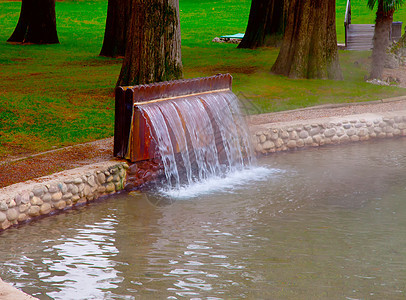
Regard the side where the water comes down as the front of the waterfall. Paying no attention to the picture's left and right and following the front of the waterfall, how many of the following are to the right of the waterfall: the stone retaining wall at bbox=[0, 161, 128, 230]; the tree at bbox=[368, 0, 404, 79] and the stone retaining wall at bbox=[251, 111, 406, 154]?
1

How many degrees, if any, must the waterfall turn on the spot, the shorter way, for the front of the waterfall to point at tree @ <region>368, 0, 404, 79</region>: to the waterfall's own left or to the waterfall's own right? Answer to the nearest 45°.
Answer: approximately 90° to the waterfall's own left

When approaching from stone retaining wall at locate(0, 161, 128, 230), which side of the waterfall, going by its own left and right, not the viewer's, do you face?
right

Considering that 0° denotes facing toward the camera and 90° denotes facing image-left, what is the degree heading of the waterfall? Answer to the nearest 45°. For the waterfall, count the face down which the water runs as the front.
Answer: approximately 315°

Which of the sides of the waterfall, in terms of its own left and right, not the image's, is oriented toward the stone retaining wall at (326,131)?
left
